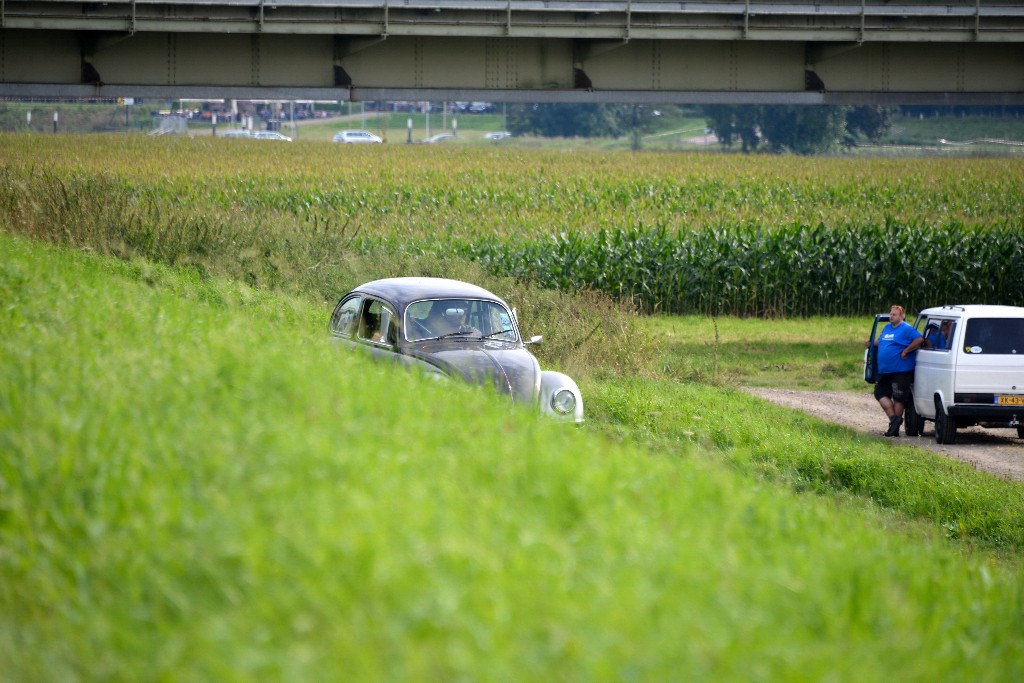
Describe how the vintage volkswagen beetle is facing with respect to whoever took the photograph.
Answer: facing the viewer and to the right of the viewer

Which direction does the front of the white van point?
away from the camera

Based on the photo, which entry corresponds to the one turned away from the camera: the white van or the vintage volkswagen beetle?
the white van

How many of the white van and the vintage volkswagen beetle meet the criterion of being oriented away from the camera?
1

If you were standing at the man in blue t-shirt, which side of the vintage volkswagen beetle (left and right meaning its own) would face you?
left

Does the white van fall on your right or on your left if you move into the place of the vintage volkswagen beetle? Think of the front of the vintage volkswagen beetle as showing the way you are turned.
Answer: on your left

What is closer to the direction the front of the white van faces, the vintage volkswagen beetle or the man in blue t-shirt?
the man in blue t-shirt
